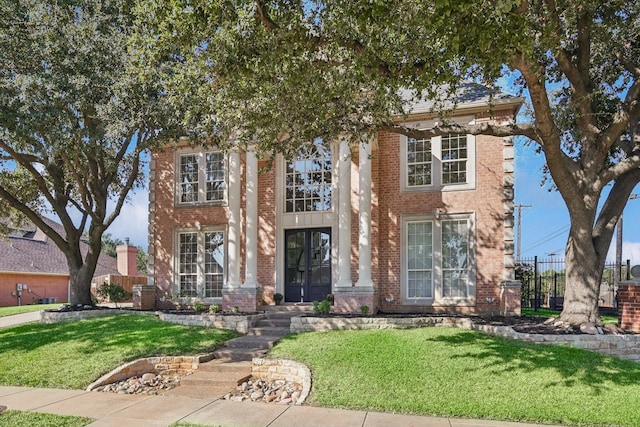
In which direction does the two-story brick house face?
toward the camera

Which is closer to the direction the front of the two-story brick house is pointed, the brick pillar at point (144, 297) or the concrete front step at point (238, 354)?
the concrete front step

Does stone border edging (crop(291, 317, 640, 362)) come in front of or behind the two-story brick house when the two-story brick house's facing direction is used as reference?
in front

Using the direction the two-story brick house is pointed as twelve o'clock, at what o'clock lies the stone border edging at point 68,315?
The stone border edging is roughly at 3 o'clock from the two-story brick house.

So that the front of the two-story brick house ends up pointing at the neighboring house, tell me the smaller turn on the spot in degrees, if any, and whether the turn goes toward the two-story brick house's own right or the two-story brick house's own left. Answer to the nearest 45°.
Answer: approximately 135° to the two-story brick house's own right

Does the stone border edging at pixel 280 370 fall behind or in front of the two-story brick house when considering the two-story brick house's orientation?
in front

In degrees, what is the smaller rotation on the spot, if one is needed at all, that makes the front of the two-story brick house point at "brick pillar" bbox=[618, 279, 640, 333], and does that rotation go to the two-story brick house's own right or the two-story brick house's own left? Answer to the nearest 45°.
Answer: approximately 45° to the two-story brick house's own left

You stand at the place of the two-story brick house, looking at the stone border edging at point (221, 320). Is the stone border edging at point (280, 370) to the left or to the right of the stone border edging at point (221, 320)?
left
